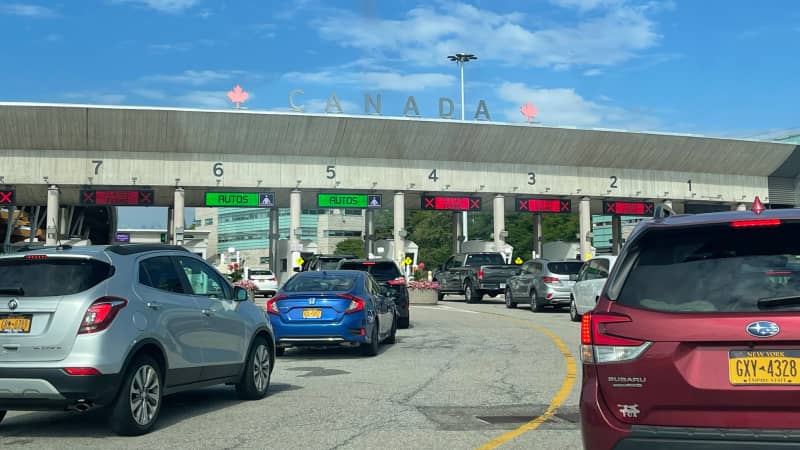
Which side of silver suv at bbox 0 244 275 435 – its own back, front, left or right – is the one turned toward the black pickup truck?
front

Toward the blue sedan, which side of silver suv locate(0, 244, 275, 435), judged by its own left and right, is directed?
front

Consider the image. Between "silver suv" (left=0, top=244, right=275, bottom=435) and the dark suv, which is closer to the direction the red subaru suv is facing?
the dark suv

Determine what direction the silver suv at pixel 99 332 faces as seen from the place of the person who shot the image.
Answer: facing away from the viewer and to the right of the viewer

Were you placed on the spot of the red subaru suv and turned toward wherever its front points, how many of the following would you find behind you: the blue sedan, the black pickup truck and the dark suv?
0

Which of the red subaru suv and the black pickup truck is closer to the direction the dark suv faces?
the black pickup truck

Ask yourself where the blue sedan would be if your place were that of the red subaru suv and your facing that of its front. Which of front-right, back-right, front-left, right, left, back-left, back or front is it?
front-left

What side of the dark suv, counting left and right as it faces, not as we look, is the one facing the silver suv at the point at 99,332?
back

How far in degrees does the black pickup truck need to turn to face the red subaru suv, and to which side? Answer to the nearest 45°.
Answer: approximately 135° to its left

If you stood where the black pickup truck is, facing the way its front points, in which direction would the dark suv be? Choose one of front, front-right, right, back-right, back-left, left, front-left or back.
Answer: back-left

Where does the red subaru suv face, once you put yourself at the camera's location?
facing away from the viewer

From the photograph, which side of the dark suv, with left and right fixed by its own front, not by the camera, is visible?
back

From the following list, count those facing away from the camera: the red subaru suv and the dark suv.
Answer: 2

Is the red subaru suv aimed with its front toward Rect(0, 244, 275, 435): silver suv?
no

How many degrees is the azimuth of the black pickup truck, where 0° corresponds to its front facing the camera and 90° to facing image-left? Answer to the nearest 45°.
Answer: approximately 135°

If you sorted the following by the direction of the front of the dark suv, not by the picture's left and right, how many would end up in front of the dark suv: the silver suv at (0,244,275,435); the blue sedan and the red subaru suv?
0
